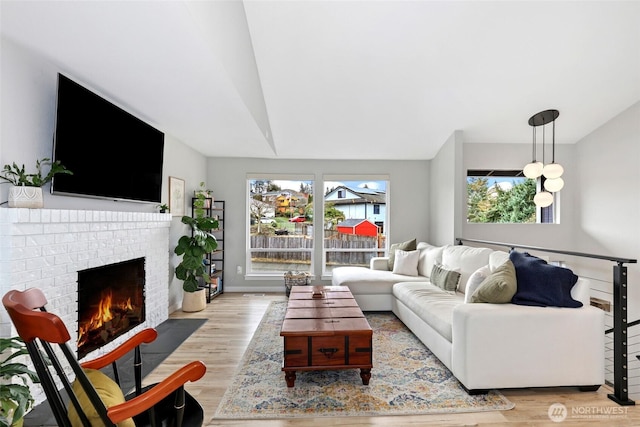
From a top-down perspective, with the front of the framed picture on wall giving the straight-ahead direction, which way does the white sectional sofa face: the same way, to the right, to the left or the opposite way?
the opposite way

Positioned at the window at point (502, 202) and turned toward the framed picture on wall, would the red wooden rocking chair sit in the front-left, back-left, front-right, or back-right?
front-left

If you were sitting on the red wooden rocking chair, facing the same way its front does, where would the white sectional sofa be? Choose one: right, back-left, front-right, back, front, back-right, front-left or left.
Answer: front-right

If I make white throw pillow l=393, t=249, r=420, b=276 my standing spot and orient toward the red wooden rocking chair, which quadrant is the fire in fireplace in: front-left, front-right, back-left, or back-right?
front-right

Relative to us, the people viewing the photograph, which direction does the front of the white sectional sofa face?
facing to the left of the viewer

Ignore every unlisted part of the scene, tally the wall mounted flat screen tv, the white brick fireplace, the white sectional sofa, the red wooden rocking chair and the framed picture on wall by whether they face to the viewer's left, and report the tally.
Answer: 1

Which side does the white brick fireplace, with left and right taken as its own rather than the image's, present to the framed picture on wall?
left

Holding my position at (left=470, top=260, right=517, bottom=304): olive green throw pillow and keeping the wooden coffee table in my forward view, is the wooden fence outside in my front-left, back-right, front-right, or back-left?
front-right

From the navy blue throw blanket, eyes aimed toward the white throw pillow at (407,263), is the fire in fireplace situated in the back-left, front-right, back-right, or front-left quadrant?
front-left

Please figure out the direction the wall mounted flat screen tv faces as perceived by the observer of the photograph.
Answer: facing the viewer and to the right of the viewer

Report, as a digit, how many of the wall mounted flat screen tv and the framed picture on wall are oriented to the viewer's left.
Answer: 0

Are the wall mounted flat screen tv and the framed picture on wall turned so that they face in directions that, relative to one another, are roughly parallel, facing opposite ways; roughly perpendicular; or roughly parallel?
roughly parallel

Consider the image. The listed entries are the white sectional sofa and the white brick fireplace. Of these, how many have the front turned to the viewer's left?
1

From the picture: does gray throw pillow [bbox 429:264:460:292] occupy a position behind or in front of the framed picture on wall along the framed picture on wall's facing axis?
in front

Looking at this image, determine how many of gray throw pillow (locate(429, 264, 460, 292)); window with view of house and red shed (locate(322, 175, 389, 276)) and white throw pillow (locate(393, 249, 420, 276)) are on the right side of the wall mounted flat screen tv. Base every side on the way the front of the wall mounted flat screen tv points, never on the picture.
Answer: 0

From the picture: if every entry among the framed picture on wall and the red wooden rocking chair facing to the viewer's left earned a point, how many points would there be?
0

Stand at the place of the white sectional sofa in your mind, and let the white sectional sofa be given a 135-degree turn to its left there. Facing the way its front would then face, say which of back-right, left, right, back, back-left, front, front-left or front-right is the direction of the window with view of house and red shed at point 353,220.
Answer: back

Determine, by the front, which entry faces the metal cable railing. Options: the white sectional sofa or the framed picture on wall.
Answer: the framed picture on wall

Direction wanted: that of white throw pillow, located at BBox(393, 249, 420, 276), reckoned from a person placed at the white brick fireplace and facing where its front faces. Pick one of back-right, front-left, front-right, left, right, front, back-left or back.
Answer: front-left

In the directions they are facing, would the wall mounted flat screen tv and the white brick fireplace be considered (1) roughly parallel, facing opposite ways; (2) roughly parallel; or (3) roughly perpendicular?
roughly parallel

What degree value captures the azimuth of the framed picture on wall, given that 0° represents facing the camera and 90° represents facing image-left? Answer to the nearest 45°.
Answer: approximately 315°

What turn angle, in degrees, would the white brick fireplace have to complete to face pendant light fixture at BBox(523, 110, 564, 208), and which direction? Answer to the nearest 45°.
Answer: approximately 45° to its left
